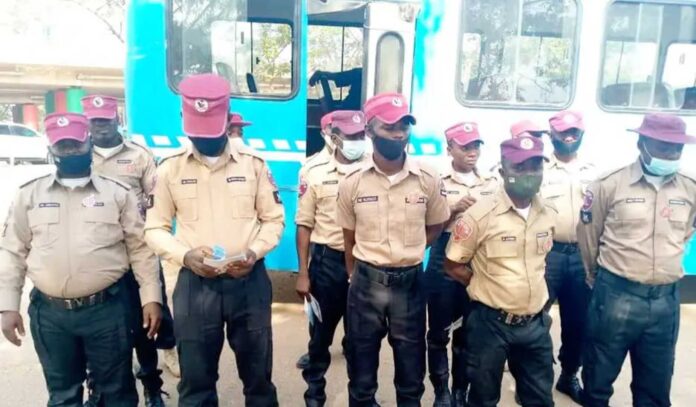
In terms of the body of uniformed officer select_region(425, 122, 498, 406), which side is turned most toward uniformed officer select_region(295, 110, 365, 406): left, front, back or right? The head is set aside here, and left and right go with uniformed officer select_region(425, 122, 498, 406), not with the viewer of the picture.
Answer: right

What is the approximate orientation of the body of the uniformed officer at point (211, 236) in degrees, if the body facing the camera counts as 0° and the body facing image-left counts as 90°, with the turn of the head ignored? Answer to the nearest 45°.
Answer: approximately 0°

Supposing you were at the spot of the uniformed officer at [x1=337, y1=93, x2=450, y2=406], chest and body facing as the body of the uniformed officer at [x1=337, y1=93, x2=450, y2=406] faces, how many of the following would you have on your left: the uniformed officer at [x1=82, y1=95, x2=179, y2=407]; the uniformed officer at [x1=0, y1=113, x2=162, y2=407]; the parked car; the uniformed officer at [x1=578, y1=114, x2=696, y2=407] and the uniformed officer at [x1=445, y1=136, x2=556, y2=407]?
2

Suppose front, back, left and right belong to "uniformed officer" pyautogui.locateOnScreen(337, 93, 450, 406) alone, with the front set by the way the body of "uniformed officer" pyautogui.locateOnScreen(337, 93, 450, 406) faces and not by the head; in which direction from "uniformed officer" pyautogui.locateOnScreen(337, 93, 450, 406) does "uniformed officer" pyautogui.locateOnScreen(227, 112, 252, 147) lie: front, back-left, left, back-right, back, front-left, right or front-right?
back-right

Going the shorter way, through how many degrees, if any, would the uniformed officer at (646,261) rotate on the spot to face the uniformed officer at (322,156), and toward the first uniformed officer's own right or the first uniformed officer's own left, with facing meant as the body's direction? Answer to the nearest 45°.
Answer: approximately 135° to the first uniformed officer's own right

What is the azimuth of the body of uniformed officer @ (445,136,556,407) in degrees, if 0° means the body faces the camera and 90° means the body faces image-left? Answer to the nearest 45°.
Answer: approximately 315°

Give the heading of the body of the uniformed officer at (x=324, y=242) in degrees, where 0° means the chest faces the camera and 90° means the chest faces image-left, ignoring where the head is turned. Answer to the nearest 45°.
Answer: approximately 315°
